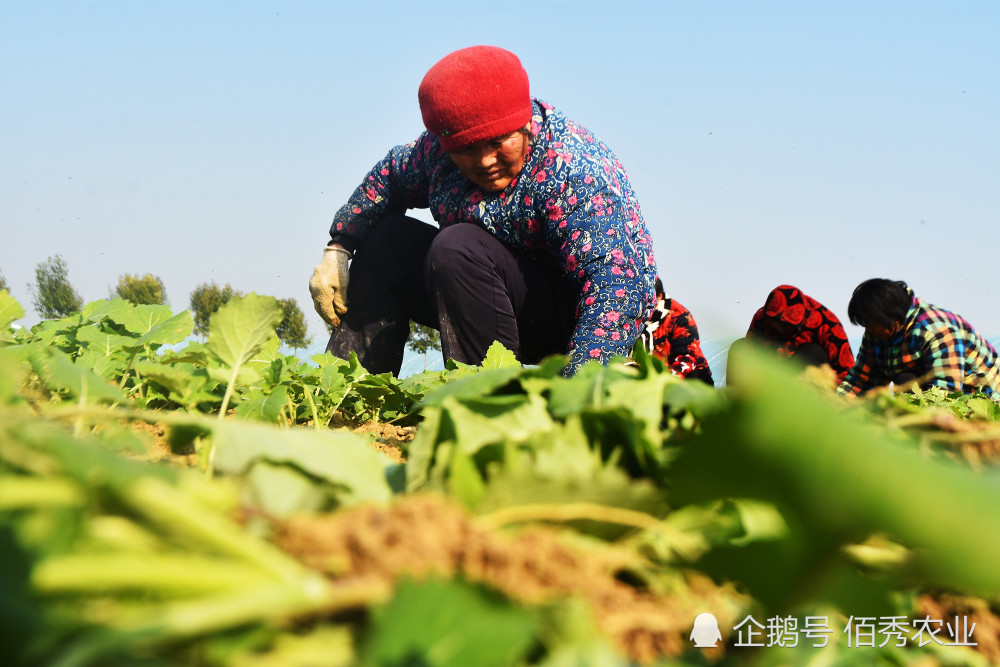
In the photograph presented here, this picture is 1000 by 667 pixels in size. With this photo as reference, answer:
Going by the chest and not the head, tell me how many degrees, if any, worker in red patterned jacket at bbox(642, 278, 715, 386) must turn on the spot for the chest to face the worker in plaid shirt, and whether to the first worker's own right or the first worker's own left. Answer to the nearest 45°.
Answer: approximately 135° to the first worker's own right

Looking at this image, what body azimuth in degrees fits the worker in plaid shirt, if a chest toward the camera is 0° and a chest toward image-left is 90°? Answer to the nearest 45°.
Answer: approximately 45°

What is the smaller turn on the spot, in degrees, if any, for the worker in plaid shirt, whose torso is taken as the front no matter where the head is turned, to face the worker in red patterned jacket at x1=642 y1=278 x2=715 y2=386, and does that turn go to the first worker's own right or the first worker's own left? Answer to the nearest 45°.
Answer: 0° — they already face them
